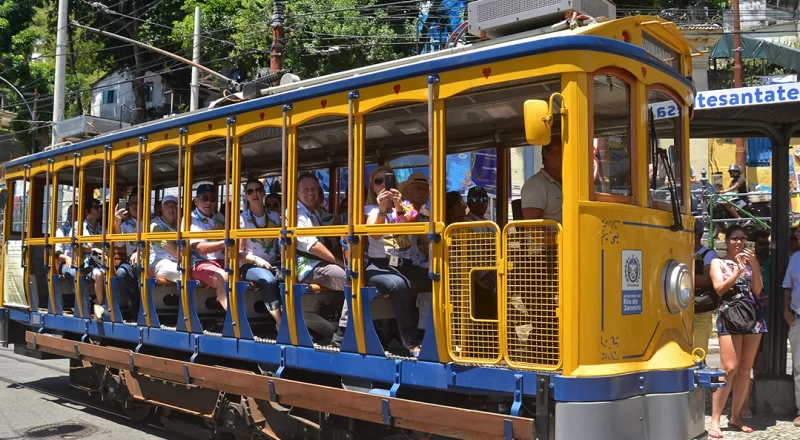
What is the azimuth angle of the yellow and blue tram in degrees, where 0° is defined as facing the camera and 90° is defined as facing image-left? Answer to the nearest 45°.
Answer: approximately 315°

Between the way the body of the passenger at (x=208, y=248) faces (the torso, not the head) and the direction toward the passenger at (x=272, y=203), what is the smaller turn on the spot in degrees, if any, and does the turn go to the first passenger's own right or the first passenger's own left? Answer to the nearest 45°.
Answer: approximately 45° to the first passenger's own left

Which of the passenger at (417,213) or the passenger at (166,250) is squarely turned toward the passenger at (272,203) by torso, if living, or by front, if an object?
the passenger at (166,250)

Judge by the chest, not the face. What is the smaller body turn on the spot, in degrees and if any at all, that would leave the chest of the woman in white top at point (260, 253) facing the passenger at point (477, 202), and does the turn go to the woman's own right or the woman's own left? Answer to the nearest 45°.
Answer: approximately 45° to the woman's own left

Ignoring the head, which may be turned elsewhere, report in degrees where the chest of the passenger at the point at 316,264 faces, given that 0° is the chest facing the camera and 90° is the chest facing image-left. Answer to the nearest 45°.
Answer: approximately 315°

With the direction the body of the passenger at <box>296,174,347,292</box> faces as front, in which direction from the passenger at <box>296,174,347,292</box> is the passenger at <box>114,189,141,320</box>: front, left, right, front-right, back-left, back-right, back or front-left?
back

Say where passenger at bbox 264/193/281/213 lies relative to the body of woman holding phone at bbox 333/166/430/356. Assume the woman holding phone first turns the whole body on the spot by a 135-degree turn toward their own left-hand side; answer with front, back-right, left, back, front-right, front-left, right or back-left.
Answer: front-left

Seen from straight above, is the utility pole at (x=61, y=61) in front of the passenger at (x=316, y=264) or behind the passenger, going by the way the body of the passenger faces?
behind

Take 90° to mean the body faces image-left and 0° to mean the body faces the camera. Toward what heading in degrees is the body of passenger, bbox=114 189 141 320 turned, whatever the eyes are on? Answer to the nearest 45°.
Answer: approximately 315°
